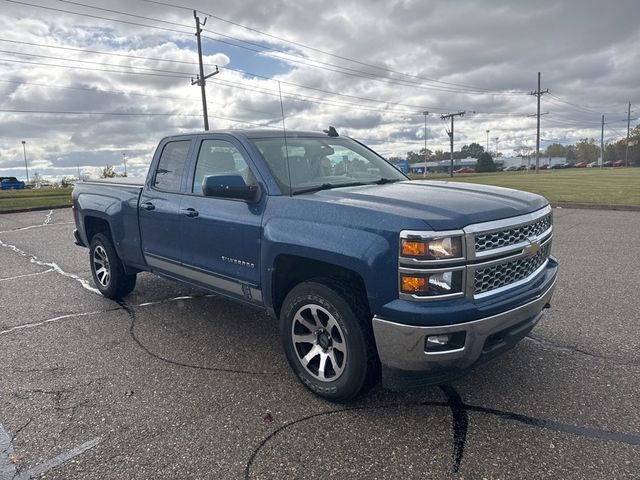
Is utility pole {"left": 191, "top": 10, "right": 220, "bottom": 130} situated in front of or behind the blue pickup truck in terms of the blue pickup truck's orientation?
behind

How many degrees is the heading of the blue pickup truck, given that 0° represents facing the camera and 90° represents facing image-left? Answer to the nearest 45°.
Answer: approximately 315°

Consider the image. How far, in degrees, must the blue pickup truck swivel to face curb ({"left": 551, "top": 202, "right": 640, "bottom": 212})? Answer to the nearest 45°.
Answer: approximately 90° to its left
